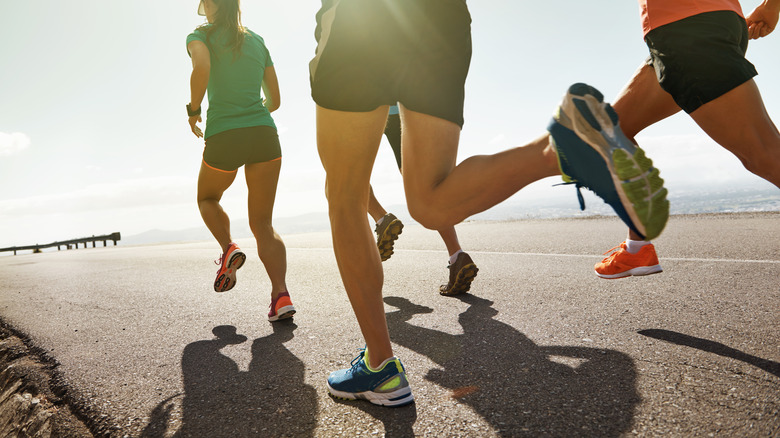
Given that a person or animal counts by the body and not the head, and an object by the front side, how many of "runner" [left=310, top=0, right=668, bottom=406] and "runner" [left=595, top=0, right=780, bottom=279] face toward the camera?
0

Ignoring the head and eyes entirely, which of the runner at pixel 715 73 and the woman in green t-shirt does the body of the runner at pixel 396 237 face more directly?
the woman in green t-shirt

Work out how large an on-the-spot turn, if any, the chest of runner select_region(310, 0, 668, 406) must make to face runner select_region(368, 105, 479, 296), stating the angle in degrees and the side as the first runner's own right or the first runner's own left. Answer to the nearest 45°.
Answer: approximately 45° to the first runner's own right

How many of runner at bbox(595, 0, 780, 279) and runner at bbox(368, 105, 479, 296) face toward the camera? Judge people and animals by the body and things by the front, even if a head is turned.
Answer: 0

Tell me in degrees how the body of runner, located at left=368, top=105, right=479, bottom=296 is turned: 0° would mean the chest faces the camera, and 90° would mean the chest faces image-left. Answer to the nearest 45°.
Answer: approximately 135°

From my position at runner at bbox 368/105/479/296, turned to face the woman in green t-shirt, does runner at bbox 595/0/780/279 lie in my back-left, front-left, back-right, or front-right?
back-left

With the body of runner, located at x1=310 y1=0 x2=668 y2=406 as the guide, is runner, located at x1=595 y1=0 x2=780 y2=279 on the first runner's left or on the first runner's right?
on the first runner's right

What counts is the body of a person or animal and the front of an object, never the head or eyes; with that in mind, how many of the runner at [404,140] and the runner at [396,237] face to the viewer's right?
0

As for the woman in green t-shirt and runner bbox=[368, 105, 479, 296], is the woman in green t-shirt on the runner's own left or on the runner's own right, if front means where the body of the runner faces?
on the runner's own left

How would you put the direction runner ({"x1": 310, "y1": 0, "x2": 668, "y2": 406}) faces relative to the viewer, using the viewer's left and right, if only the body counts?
facing away from the viewer and to the left of the viewer
